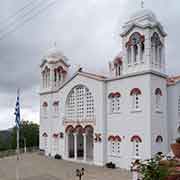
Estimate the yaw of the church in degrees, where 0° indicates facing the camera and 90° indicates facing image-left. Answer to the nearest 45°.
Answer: approximately 45°
